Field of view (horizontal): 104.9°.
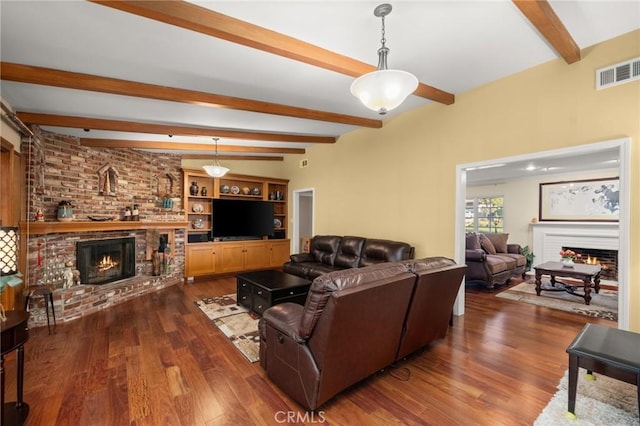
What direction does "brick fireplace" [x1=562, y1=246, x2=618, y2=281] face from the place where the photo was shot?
facing the viewer

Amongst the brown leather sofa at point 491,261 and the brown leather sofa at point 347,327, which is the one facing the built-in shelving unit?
the brown leather sofa at point 347,327

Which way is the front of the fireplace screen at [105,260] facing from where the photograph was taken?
facing the viewer and to the right of the viewer

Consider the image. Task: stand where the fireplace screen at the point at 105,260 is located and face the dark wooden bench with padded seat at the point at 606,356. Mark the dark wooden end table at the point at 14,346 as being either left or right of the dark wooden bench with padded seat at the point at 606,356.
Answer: right

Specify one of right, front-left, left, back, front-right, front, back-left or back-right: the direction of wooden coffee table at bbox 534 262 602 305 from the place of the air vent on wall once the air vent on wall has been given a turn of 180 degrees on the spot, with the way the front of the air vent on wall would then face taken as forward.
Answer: front-left

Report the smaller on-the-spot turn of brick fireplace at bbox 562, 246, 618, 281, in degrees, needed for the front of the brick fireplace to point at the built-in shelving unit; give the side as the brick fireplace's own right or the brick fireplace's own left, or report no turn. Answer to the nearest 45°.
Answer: approximately 45° to the brick fireplace's own right

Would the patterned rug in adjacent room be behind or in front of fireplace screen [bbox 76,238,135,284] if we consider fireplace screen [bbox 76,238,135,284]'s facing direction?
in front

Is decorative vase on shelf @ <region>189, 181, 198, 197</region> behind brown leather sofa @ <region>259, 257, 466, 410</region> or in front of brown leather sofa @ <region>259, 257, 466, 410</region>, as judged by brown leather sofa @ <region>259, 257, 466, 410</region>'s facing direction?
in front

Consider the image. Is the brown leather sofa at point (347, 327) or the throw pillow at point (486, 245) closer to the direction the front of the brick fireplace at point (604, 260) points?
the brown leather sofa

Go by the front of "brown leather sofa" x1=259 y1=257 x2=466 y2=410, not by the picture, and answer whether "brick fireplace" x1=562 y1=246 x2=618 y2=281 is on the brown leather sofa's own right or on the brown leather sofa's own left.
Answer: on the brown leather sofa's own right

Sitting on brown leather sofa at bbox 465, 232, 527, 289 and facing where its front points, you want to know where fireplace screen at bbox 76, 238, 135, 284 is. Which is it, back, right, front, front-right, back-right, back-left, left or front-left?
right

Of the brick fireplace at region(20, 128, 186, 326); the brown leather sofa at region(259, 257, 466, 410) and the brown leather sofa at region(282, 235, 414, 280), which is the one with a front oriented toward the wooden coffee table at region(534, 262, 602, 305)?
the brick fireplace

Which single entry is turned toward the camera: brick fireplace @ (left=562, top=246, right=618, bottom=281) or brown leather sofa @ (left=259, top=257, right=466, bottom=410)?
the brick fireplace

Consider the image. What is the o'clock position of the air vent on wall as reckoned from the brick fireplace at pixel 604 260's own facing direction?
The air vent on wall is roughly at 12 o'clock from the brick fireplace.

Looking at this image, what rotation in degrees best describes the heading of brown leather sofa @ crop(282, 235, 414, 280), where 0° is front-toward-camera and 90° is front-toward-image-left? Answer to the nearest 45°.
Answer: approximately 45°

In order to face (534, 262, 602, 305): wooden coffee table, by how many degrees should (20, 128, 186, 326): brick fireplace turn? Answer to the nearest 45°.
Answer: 0° — it already faces it

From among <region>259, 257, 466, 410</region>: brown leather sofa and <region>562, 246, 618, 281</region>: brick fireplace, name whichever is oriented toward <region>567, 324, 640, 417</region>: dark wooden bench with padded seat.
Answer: the brick fireplace

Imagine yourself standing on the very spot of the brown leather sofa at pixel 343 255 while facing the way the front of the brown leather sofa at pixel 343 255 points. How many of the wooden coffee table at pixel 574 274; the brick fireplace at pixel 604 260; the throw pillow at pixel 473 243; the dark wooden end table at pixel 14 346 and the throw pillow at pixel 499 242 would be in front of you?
1

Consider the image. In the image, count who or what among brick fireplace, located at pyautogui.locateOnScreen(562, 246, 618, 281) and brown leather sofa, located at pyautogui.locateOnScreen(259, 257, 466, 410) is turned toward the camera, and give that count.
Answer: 1

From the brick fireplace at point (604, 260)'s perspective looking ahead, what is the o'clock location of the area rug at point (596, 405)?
The area rug is roughly at 12 o'clock from the brick fireplace.
